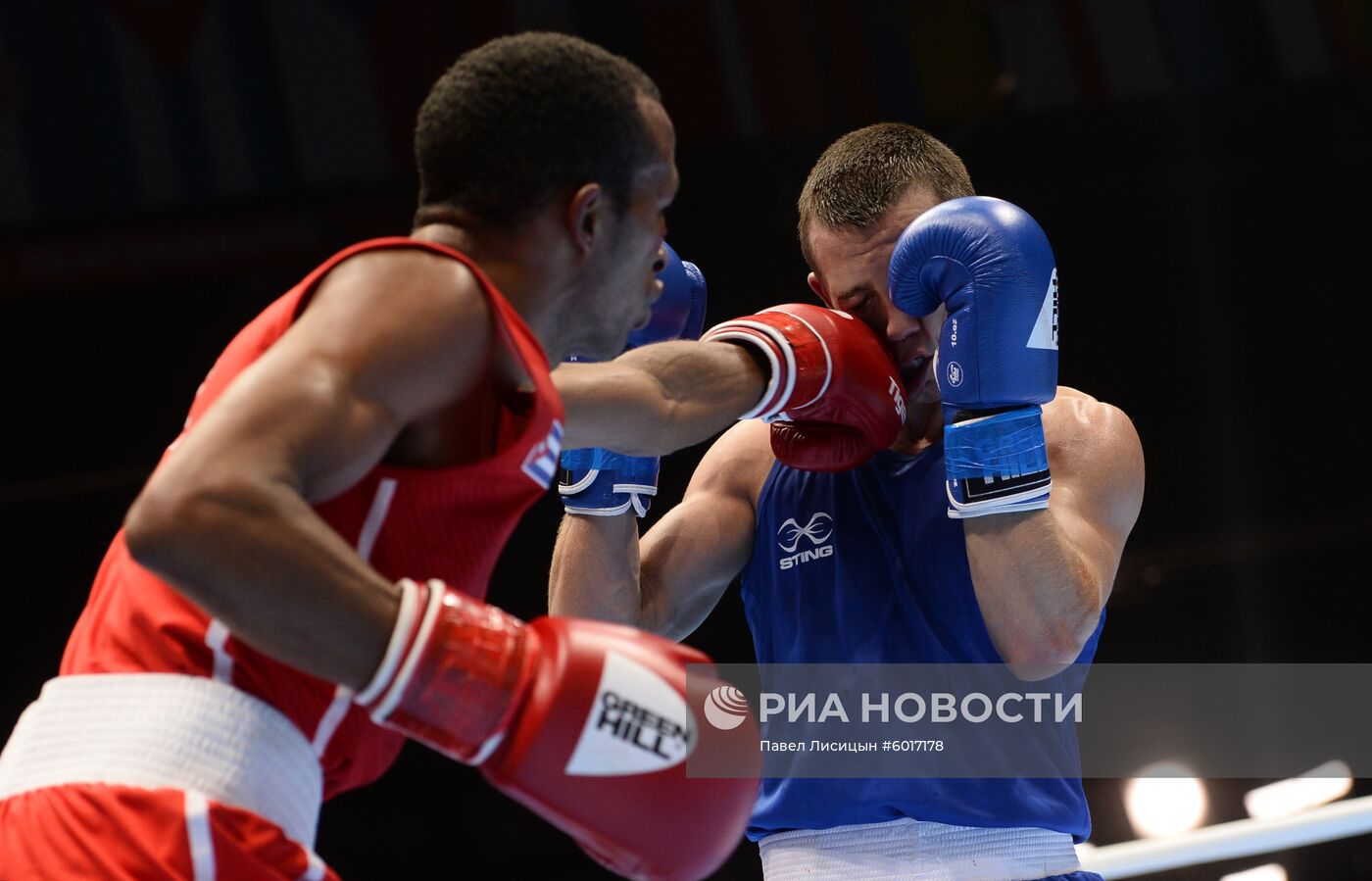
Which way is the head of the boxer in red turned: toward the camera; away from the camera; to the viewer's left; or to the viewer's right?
to the viewer's right

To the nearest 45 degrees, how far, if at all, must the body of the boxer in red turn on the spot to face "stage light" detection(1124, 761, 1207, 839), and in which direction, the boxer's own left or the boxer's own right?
approximately 45° to the boxer's own left

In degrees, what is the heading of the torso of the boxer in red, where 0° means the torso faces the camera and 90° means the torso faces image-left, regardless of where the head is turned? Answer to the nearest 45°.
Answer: approximately 270°

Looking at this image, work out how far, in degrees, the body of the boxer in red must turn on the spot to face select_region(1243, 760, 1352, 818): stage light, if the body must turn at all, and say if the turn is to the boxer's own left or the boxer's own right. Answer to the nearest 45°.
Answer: approximately 45° to the boxer's own left

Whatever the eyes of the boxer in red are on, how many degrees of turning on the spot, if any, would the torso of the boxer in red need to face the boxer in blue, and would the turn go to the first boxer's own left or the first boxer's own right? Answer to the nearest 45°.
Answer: approximately 45° to the first boxer's own left

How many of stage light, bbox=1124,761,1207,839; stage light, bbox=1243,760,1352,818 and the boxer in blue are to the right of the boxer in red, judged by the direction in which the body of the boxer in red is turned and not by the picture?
0
